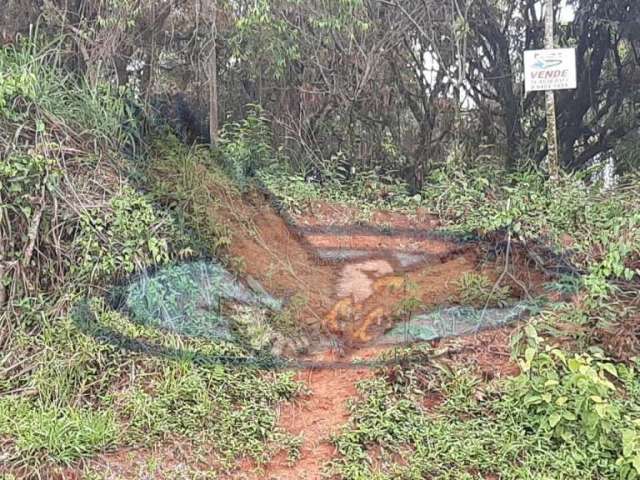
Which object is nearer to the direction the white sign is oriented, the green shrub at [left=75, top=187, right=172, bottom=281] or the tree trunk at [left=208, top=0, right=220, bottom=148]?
the green shrub

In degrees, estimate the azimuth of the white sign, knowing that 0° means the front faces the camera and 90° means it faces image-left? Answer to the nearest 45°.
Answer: approximately 0°

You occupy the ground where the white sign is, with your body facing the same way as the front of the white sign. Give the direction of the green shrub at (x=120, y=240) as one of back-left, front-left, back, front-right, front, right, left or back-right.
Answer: front-right

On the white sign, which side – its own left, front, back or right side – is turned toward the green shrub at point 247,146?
right

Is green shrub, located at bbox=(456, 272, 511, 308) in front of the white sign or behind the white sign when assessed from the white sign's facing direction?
in front

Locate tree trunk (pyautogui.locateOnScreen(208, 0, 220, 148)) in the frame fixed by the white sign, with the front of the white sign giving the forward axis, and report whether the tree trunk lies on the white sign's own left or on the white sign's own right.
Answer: on the white sign's own right
